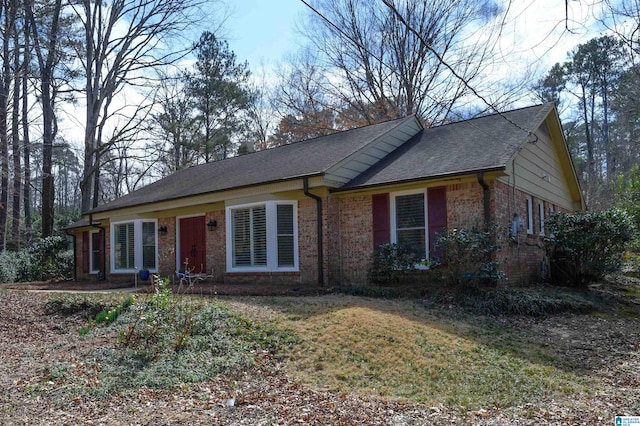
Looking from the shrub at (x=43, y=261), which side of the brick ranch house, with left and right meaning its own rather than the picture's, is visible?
right

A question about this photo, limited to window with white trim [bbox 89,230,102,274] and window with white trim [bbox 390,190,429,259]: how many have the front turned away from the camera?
0

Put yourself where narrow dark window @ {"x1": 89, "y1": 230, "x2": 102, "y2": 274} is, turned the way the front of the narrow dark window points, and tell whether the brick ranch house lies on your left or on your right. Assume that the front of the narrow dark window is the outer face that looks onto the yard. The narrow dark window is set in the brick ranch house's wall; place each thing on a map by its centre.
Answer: on your left

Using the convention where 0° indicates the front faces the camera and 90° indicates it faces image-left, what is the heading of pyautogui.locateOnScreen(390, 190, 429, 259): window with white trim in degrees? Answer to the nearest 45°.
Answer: approximately 45°

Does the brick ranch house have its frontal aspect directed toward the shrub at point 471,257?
no

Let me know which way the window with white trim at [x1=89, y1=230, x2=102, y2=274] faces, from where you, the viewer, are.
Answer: facing the viewer and to the left of the viewer

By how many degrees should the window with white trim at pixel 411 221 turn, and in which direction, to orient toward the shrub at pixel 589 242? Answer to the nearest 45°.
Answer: approximately 135° to its left

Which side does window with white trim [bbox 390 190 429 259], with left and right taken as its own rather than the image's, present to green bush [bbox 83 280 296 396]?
front

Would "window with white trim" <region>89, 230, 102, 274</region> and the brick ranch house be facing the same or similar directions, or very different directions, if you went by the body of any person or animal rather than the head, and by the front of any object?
same or similar directions
